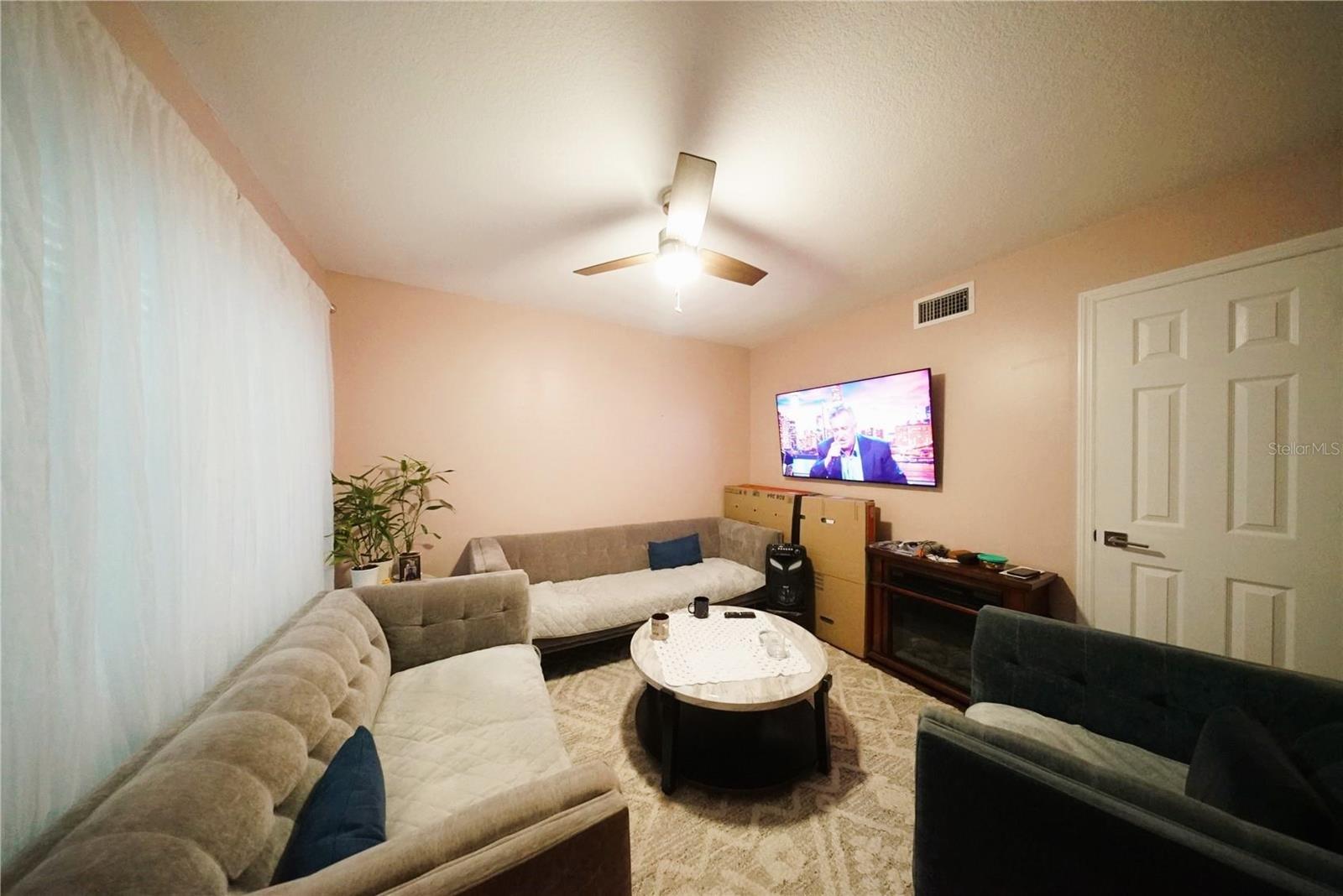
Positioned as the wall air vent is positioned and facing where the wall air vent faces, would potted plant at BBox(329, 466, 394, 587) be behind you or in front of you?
in front

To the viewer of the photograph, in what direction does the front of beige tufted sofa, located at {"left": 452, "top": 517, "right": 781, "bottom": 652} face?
facing the viewer and to the right of the viewer

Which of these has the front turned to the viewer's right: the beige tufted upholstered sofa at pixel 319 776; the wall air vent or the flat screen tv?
the beige tufted upholstered sofa

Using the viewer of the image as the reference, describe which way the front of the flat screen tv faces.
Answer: facing the viewer and to the left of the viewer

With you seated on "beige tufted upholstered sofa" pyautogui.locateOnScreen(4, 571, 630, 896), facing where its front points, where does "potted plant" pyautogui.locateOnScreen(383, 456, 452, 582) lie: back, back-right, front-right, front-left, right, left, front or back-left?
left

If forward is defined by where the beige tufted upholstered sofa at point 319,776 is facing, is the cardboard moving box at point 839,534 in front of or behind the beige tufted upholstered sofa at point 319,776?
in front

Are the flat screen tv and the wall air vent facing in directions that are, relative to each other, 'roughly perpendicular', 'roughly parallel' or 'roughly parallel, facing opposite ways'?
roughly parallel

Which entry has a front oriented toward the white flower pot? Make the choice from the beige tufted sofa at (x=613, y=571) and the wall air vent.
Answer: the wall air vent

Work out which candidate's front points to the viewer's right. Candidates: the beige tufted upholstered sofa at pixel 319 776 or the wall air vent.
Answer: the beige tufted upholstered sofa

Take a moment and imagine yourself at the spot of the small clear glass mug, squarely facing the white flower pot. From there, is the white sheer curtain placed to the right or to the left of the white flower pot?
left

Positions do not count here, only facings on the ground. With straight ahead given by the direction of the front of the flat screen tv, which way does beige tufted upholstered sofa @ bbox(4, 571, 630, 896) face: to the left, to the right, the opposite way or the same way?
the opposite way

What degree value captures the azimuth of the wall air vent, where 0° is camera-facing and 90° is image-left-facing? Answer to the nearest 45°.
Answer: approximately 45°

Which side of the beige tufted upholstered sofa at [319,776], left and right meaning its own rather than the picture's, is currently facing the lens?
right

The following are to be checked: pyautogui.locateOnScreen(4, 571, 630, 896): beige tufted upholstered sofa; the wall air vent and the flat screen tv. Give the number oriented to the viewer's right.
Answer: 1
